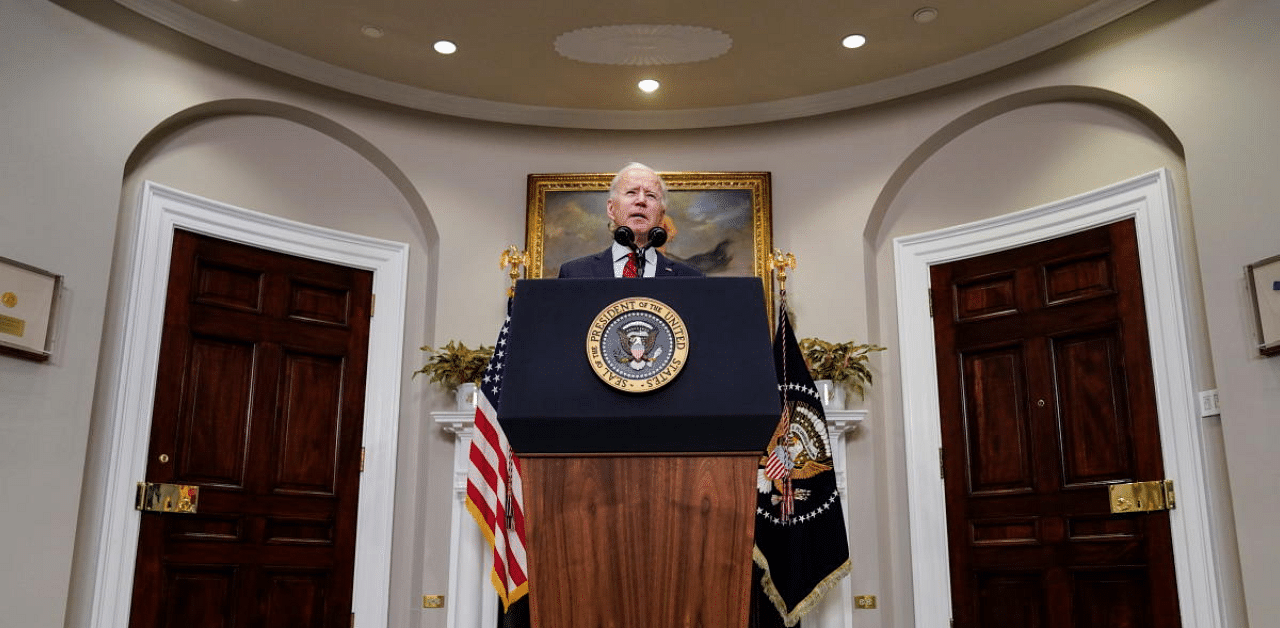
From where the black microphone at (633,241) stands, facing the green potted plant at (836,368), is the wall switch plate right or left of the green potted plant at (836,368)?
right

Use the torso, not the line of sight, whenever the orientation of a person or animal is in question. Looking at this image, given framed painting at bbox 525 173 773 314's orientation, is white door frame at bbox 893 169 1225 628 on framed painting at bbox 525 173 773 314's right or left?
on its left

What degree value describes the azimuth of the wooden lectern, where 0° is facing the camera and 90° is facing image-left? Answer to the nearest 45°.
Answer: approximately 0°

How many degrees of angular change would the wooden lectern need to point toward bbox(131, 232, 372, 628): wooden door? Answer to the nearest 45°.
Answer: approximately 135° to its right

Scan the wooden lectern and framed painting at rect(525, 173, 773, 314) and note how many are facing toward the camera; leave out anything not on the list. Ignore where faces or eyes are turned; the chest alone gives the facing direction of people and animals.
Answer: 2

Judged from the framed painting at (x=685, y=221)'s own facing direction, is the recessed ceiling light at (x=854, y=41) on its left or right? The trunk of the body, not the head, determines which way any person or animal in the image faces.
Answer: on its left

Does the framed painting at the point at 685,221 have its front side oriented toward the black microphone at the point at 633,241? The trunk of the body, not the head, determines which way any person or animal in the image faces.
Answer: yes

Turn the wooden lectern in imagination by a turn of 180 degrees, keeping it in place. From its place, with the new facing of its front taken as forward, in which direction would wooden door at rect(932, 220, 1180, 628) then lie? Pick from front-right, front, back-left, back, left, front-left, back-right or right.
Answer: front-right
